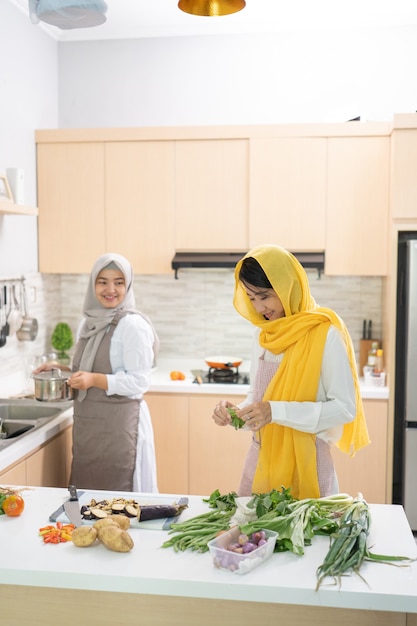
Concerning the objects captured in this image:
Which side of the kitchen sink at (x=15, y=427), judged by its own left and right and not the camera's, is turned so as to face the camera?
right

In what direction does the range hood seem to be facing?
toward the camera

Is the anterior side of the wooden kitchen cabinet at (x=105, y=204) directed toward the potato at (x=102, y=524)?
yes

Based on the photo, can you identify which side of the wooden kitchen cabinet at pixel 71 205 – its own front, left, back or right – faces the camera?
front

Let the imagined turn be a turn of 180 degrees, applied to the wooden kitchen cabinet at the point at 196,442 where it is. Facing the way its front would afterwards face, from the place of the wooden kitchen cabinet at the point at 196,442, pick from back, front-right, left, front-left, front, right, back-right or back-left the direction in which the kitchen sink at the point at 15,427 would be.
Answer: back-left

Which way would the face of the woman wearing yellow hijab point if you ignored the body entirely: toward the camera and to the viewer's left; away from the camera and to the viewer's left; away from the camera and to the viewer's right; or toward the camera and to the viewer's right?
toward the camera and to the viewer's left

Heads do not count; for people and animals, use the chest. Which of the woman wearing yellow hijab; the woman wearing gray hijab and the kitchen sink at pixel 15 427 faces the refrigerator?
the kitchen sink

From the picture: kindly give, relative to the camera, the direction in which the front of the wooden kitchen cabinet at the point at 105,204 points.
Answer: facing the viewer

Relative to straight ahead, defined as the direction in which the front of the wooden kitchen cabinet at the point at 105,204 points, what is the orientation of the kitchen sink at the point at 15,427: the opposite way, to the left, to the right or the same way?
to the left

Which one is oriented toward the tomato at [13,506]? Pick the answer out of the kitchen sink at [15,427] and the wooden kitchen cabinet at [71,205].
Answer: the wooden kitchen cabinet

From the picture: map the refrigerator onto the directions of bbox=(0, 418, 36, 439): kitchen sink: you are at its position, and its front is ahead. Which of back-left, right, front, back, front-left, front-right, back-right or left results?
front

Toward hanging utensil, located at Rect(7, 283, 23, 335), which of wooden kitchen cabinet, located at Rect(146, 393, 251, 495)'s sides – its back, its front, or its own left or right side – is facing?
right

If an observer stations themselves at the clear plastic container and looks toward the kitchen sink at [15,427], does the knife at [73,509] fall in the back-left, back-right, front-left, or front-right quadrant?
front-left
